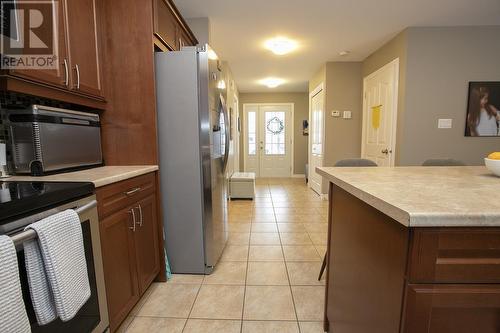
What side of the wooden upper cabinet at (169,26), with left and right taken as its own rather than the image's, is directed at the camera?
right

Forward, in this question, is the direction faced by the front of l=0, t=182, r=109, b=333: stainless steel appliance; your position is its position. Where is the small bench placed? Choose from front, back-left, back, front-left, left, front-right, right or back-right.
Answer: left

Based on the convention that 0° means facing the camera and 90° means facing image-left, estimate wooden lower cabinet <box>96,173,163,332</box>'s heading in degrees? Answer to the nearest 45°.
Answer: approximately 315°

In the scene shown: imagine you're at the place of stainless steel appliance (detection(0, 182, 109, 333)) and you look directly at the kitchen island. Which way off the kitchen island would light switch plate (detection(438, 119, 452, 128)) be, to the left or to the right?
left

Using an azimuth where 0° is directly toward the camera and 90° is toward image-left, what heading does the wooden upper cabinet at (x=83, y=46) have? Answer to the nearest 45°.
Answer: approximately 315°

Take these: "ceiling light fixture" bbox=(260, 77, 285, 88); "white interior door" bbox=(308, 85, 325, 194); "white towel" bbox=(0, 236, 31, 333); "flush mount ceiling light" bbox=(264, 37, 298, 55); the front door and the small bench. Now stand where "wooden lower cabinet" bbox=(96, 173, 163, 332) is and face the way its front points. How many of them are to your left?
5

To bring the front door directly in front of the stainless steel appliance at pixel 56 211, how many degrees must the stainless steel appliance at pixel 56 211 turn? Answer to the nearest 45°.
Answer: approximately 90° to its left

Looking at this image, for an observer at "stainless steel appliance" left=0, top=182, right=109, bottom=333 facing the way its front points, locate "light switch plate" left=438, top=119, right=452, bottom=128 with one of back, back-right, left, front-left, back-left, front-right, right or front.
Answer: front-left

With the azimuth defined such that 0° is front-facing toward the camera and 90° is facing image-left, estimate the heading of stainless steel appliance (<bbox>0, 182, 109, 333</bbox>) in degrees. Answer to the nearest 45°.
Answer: approximately 315°

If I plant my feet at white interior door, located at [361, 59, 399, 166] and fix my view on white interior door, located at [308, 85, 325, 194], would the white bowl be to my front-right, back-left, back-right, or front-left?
back-left
